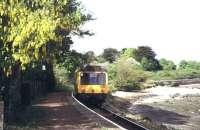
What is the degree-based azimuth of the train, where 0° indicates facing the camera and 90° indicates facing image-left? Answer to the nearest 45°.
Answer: approximately 0°

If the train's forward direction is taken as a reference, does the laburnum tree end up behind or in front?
in front
